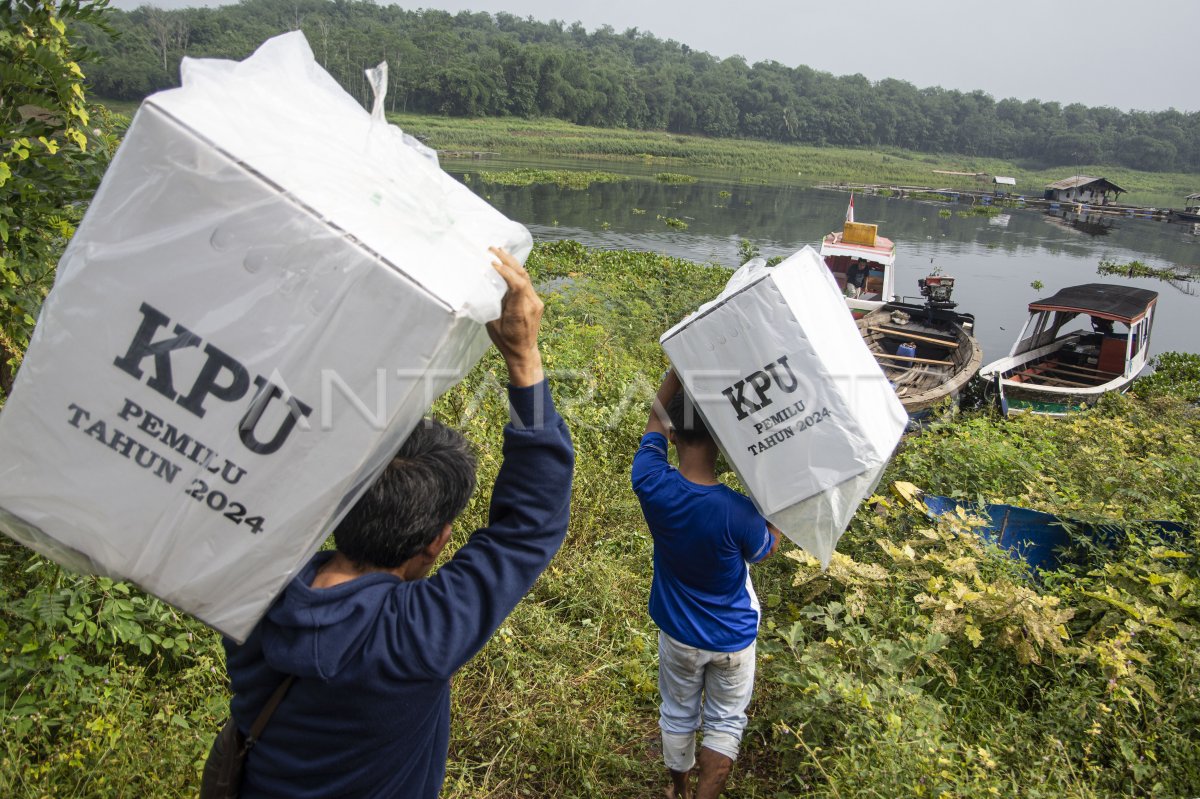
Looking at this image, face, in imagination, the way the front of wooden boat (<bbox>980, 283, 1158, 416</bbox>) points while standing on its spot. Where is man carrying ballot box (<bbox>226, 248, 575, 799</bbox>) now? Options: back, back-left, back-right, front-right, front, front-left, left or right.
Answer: front-left

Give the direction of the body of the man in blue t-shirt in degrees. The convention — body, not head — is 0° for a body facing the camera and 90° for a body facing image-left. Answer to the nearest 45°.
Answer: approximately 180°

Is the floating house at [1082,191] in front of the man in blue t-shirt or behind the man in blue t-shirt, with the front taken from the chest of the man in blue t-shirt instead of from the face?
in front

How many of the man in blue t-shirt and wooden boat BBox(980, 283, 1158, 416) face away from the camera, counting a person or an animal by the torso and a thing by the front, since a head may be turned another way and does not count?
1

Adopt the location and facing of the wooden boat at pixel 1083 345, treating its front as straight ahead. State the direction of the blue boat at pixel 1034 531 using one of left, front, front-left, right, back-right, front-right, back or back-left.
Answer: front-left

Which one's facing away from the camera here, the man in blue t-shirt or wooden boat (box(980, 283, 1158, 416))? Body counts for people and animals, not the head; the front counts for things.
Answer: the man in blue t-shirt

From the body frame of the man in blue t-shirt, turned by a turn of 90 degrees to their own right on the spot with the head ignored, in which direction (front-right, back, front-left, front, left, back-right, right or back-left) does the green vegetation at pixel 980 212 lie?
left

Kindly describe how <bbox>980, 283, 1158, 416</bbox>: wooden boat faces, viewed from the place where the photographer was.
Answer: facing the viewer and to the left of the viewer

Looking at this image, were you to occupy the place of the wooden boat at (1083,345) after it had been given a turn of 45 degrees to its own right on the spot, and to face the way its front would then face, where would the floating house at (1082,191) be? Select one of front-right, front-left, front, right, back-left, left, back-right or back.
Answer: right

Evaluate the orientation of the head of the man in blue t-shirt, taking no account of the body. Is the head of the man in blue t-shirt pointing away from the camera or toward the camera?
away from the camera

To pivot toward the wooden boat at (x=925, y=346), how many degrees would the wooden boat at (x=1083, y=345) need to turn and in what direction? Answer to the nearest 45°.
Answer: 0° — it already faces it

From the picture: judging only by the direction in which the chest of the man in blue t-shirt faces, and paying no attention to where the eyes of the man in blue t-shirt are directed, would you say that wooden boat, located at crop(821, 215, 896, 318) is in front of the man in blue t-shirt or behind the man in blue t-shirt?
in front

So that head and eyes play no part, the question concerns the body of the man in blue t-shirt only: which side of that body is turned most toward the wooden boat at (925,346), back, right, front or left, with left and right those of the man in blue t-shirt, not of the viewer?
front
